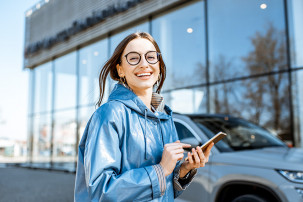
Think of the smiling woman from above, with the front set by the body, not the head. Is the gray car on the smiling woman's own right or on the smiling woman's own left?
on the smiling woman's own left

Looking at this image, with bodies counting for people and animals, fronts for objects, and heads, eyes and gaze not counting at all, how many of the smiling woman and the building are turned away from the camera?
0

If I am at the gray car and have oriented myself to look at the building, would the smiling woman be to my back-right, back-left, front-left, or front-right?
back-left

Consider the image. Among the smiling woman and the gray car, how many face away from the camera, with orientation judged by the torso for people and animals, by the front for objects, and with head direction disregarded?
0

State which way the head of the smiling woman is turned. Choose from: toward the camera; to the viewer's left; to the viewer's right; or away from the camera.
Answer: toward the camera

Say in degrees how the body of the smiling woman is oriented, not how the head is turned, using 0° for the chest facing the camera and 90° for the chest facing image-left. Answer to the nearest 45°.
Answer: approximately 315°

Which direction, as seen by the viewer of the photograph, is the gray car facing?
facing the viewer and to the right of the viewer

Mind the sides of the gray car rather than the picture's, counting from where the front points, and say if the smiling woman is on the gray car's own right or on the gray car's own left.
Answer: on the gray car's own right

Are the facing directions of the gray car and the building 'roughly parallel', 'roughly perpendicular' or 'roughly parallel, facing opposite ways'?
roughly perpendicular

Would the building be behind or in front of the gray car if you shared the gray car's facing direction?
behind

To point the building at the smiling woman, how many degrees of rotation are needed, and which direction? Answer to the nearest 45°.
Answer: approximately 45° to its left
